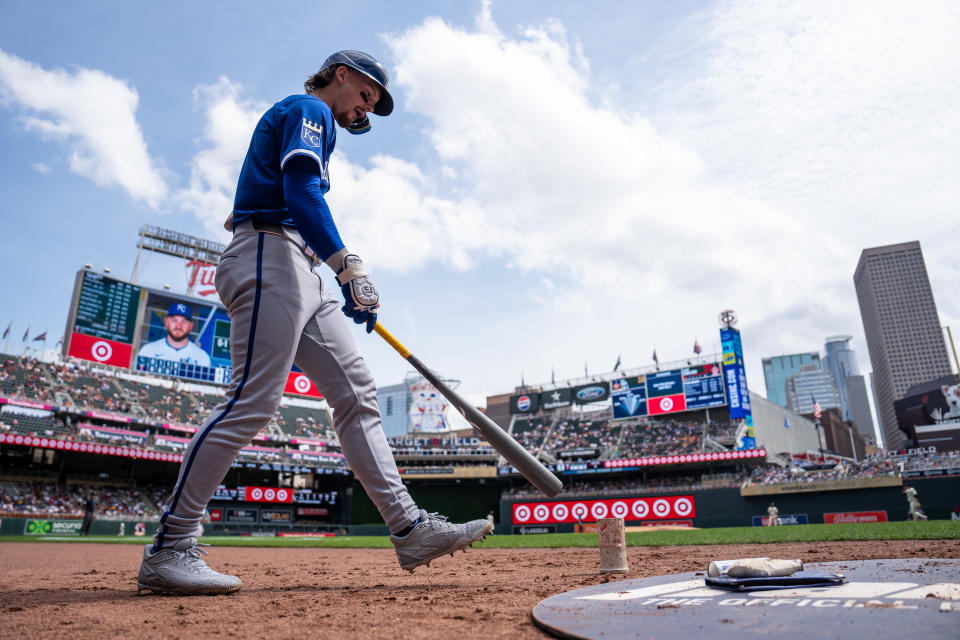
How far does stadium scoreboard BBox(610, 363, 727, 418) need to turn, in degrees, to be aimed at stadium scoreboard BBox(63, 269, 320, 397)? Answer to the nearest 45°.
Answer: approximately 45° to its right

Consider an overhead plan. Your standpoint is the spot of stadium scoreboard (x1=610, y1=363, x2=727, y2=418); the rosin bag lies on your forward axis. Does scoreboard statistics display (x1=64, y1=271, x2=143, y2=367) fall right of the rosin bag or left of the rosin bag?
right

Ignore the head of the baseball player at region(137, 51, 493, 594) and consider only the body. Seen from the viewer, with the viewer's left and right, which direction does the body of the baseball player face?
facing to the right of the viewer

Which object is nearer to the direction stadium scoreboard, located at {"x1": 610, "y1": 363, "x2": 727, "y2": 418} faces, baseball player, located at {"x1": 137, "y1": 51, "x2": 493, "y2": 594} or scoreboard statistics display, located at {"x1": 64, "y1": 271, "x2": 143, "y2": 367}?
the baseball player

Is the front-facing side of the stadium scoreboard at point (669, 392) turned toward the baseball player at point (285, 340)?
yes

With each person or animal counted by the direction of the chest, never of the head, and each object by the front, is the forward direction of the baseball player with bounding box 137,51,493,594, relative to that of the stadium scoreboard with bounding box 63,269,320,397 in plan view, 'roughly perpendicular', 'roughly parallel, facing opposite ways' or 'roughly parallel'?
roughly perpendicular

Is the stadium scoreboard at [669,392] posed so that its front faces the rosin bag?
yes

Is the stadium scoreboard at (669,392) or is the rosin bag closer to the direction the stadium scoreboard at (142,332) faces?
the rosin bag

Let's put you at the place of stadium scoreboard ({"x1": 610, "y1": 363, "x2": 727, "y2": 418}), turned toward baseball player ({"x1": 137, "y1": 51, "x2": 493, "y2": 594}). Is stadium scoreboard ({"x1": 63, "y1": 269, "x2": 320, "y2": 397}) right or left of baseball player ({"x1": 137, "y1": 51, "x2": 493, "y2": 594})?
right

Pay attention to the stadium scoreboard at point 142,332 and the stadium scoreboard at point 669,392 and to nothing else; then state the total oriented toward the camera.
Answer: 2

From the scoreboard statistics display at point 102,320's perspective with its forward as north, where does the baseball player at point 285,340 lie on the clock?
The baseball player is roughly at 12 o'clock from the scoreboard statistics display.

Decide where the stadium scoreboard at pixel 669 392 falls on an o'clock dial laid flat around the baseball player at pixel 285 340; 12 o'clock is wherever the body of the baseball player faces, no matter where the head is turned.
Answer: The stadium scoreboard is roughly at 10 o'clock from the baseball player.

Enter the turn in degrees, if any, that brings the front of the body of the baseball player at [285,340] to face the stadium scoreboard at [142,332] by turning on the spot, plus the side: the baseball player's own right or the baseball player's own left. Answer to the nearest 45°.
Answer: approximately 90° to the baseball player's own left
